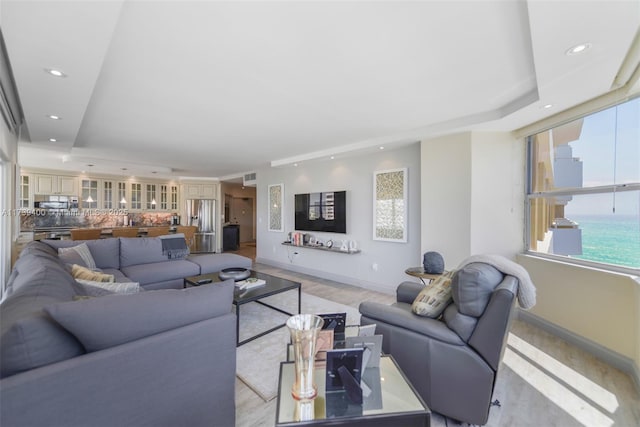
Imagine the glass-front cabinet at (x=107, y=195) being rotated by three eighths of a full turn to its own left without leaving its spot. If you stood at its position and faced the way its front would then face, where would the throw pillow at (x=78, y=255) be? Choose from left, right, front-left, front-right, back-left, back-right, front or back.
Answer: back-right

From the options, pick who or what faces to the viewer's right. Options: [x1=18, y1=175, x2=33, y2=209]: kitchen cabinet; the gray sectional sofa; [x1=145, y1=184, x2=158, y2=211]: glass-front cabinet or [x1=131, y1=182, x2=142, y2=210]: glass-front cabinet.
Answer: the gray sectional sofa

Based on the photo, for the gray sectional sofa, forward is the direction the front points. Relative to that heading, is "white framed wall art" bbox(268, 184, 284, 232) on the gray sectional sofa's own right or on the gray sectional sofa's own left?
on the gray sectional sofa's own left

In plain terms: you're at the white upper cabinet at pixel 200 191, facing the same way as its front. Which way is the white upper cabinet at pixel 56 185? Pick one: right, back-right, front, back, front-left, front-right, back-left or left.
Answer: right

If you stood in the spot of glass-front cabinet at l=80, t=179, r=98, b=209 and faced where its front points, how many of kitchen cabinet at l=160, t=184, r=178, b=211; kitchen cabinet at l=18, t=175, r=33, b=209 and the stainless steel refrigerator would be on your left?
2

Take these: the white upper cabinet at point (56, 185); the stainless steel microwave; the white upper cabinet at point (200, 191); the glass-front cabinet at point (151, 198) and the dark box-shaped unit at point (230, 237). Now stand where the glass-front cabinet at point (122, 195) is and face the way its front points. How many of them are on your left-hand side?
3

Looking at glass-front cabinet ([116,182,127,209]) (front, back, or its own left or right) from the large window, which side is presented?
front

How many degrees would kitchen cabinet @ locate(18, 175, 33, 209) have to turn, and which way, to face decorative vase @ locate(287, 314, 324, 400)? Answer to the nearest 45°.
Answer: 0° — it already faces it

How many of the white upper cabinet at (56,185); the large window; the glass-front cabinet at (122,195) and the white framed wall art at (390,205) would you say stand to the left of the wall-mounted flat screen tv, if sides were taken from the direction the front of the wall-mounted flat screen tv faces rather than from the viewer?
2

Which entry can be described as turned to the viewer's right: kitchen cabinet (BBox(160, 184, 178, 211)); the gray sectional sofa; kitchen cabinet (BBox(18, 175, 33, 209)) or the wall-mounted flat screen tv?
the gray sectional sofa

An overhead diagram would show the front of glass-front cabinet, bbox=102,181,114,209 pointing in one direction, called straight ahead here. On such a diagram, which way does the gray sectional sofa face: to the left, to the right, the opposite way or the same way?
to the left

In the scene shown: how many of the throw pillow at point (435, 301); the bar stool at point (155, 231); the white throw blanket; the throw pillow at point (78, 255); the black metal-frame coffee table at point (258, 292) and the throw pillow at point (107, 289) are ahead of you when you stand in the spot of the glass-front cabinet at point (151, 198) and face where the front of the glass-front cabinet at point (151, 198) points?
6

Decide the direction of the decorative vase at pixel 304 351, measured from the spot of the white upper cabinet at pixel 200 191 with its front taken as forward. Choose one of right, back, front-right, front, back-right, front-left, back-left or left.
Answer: front

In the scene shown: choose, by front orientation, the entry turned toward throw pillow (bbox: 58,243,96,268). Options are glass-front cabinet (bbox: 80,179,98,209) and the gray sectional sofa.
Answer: the glass-front cabinet

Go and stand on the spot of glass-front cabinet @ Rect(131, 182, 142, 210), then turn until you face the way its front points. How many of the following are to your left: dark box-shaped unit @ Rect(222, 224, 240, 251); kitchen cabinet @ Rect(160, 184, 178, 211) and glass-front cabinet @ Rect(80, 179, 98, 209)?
2

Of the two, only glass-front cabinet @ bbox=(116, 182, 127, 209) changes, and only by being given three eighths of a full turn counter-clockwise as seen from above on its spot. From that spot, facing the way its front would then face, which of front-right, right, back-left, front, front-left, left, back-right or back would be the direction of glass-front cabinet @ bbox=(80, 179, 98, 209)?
back-left
